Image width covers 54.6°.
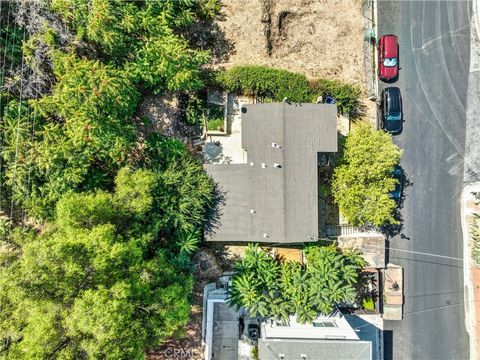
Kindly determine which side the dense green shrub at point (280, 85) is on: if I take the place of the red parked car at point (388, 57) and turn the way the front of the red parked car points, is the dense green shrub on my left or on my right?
on my right

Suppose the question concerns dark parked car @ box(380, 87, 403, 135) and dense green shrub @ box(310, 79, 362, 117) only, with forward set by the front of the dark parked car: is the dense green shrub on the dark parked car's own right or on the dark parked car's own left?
on the dark parked car's own right

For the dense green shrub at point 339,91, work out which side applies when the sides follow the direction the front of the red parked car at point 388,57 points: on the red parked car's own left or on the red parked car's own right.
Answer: on the red parked car's own right

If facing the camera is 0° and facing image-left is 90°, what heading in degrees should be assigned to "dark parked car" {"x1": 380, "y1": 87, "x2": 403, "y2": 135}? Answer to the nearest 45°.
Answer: approximately 0°
